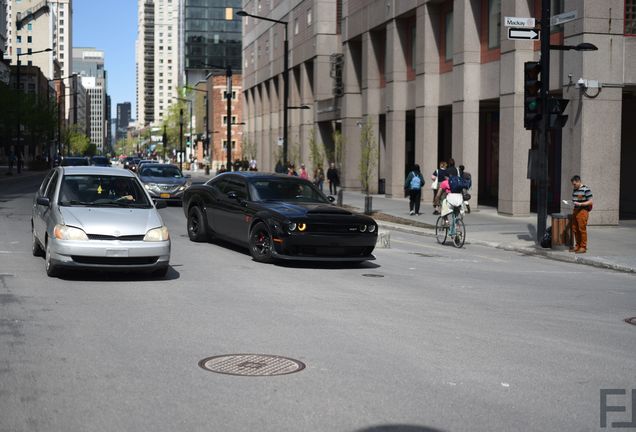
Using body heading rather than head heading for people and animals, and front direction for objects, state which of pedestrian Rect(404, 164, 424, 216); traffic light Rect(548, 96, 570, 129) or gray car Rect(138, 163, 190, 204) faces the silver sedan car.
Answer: the gray car

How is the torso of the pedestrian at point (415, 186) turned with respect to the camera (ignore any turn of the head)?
away from the camera

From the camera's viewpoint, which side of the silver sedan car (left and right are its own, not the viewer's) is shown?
front

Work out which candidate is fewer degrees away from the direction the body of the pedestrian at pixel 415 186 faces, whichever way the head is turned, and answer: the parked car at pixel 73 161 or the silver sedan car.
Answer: the parked car

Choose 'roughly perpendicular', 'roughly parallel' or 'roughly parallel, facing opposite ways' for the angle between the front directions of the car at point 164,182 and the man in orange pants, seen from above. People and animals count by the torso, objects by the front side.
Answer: roughly perpendicular

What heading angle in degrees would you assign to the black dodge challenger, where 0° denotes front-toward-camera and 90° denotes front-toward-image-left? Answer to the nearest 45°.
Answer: approximately 315°

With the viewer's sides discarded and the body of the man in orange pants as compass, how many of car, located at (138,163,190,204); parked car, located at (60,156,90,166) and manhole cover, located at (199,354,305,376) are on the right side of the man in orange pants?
2

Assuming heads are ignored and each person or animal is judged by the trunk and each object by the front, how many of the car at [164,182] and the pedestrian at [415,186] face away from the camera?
1

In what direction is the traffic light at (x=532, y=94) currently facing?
toward the camera

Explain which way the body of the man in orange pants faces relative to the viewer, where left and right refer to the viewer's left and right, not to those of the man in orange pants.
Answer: facing the viewer and to the left of the viewer

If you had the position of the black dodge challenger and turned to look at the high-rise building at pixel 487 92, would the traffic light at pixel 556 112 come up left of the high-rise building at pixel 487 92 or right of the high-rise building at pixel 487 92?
right

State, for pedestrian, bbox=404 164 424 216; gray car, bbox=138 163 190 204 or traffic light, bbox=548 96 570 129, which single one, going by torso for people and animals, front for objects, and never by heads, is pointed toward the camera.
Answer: the gray car
